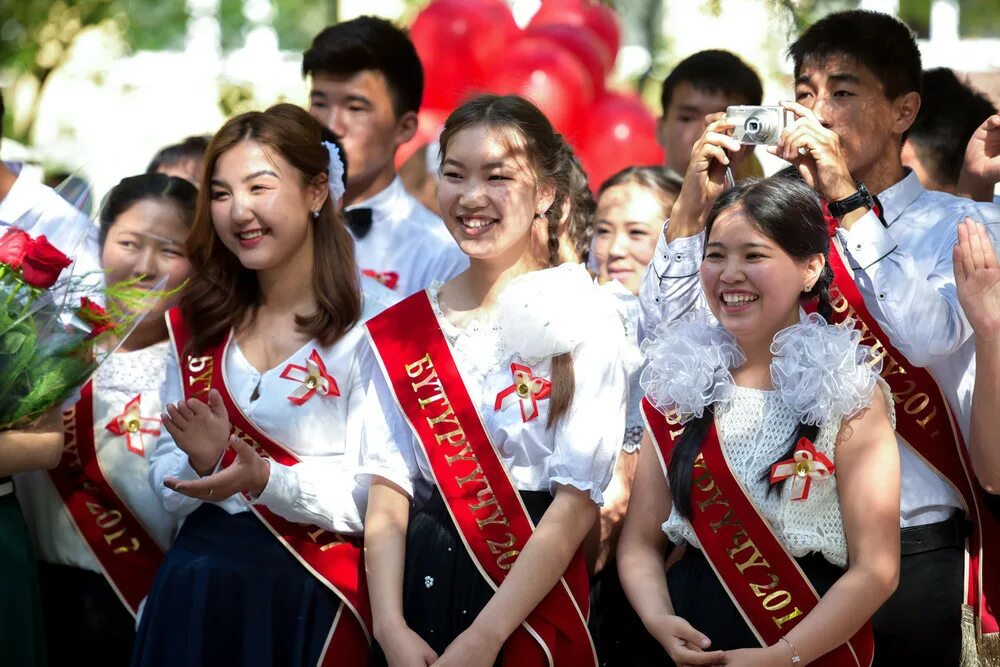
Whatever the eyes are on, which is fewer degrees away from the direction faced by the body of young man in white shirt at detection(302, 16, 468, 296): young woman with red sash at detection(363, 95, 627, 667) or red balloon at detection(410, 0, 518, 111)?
the young woman with red sash

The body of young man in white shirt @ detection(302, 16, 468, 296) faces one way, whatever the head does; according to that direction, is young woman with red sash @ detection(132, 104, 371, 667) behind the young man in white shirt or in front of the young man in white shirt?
in front

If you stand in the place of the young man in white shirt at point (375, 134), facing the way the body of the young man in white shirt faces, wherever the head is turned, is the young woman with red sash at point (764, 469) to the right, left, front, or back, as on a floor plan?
left

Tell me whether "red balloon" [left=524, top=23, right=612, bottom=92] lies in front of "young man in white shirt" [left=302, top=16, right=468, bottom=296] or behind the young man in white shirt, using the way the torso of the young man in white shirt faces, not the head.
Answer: behind

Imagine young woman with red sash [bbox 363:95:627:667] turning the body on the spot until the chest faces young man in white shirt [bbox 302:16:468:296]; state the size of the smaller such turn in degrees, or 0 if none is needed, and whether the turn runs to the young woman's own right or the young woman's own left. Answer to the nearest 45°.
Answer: approximately 135° to the young woman's own right

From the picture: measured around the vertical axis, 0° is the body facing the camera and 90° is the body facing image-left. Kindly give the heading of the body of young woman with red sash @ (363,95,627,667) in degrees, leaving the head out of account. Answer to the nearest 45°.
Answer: approximately 45°

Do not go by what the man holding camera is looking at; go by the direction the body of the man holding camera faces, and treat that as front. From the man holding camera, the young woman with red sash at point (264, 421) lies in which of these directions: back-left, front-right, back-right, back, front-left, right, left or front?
front-right

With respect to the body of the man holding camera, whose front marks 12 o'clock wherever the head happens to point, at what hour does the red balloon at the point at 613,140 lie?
The red balloon is roughly at 4 o'clock from the man holding camera.

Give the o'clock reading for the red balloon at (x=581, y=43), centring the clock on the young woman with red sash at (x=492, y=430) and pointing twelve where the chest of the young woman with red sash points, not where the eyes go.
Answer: The red balloon is roughly at 5 o'clock from the young woman with red sash.
